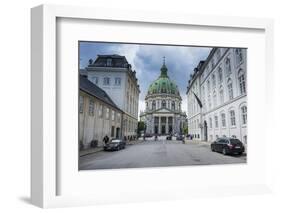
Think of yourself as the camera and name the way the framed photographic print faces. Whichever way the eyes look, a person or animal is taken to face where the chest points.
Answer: facing the viewer and to the right of the viewer
